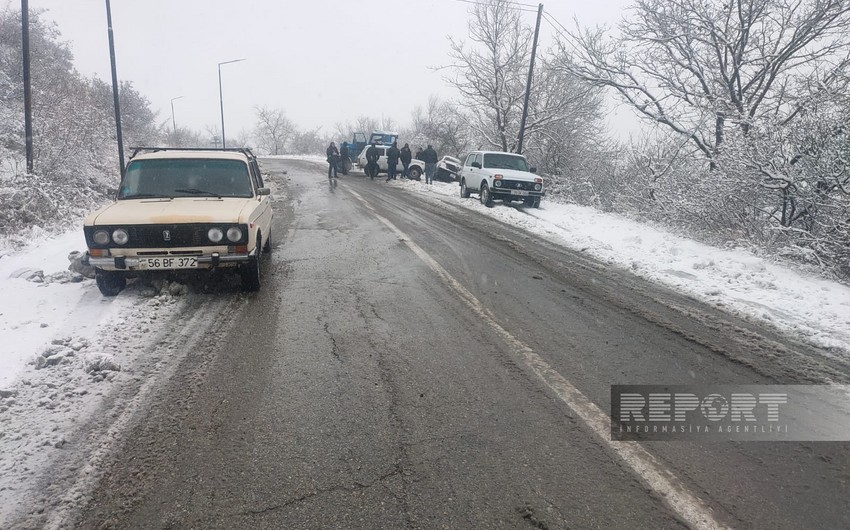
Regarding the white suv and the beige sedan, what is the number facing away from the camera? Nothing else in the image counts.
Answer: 0

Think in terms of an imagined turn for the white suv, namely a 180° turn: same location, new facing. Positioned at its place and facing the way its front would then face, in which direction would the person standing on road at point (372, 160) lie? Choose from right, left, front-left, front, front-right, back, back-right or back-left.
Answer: front

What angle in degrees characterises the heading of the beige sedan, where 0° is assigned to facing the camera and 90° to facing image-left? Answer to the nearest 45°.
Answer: approximately 0°

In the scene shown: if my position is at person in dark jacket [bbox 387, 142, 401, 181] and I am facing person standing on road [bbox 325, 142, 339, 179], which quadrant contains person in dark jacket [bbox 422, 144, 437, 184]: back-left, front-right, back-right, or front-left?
back-left

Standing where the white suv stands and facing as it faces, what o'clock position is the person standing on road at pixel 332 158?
The person standing on road is roughly at 6 o'clock from the white suv.

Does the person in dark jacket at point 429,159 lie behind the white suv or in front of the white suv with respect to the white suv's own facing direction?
behind

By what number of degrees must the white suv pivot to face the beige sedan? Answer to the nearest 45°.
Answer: approximately 45° to its right

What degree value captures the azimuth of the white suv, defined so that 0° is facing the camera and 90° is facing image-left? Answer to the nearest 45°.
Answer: approximately 315°

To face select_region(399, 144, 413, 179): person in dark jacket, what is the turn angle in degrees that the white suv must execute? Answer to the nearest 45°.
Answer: approximately 180°

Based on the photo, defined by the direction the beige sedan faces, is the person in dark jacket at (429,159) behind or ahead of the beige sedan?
behind

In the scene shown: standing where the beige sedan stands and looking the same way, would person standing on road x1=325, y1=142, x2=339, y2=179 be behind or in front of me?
behind

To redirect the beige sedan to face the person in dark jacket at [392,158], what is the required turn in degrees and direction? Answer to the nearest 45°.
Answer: approximately 135° to its left

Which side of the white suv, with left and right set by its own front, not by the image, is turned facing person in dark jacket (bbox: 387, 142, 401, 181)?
back

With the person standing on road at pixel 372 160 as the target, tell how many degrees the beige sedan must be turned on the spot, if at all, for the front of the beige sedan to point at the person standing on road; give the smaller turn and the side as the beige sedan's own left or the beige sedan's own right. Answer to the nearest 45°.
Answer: approximately 135° to the beige sedan's own left
